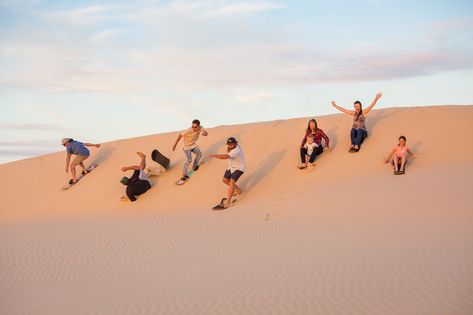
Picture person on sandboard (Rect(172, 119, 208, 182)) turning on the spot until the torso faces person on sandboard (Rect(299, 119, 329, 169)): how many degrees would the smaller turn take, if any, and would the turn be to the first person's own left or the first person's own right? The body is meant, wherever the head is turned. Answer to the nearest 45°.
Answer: approximately 90° to the first person's own left

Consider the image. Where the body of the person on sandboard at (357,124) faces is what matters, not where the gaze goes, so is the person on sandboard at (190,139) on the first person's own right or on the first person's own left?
on the first person's own right

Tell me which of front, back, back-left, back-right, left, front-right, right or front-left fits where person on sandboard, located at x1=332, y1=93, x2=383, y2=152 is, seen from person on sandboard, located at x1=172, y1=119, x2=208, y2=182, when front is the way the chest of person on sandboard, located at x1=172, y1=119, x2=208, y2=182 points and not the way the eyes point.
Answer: left

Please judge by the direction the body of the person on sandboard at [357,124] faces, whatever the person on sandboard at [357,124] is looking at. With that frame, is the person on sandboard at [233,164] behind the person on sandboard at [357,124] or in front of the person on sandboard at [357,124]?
in front

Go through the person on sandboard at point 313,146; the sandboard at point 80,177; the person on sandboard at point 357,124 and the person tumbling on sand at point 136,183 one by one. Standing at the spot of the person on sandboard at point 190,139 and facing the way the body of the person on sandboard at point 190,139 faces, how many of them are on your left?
2

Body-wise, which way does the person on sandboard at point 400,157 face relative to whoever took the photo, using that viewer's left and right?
facing the viewer

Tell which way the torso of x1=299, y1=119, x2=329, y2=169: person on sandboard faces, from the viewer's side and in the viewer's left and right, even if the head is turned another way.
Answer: facing the viewer and to the left of the viewer

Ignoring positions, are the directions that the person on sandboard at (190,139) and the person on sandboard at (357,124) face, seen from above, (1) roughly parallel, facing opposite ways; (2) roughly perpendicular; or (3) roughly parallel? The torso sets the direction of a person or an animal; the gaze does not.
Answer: roughly parallel

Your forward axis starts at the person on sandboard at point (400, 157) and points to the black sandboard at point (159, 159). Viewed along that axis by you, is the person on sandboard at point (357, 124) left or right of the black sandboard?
right

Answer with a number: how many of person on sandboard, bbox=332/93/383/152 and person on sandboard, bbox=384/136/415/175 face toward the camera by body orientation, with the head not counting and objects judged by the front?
2

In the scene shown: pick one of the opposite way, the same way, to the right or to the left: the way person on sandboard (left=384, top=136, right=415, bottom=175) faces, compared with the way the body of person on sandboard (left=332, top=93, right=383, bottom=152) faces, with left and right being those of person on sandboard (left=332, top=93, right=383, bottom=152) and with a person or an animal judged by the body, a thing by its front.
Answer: the same way

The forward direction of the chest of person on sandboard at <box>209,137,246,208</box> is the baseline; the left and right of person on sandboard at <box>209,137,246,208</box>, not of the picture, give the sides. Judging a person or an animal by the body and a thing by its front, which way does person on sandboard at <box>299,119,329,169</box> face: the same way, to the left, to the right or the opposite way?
the same way

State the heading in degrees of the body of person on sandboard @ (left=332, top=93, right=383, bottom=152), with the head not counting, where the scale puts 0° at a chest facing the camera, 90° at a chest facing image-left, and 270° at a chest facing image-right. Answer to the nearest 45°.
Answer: approximately 0°

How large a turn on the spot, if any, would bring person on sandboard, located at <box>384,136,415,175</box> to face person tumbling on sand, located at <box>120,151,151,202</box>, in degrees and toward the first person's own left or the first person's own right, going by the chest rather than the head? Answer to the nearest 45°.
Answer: approximately 90° to the first person's own right
